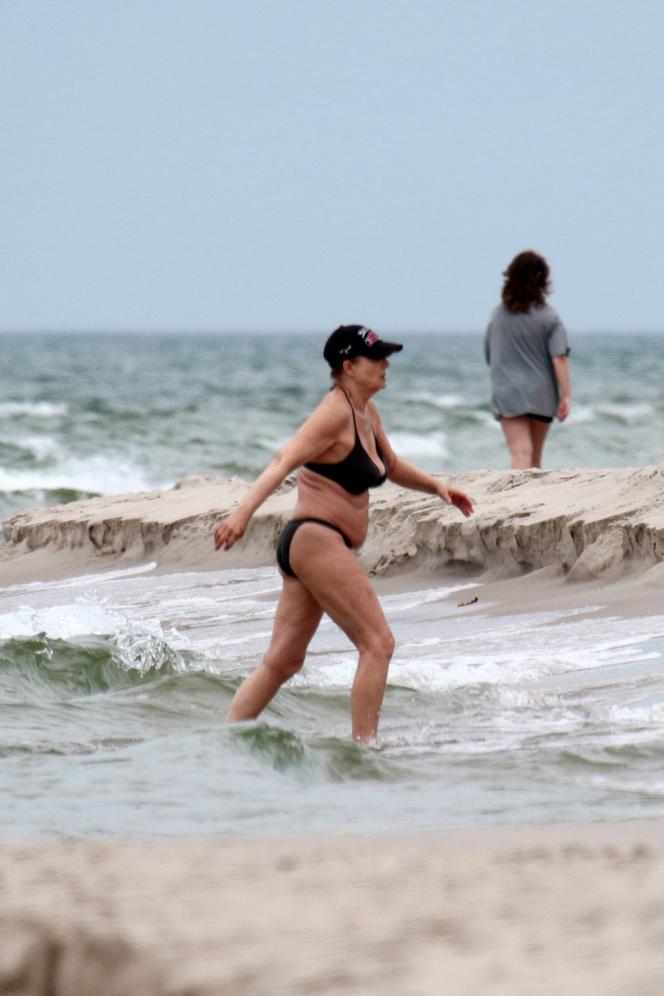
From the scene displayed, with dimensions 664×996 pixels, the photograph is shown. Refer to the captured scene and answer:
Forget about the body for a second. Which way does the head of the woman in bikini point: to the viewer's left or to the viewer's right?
to the viewer's right

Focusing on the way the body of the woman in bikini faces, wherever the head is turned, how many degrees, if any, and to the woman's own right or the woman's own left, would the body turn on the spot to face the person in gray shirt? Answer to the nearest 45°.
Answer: approximately 90° to the woman's own left

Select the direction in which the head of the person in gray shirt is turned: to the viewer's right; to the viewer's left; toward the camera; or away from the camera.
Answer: away from the camera

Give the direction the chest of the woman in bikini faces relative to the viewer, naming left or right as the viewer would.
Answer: facing to the right of the viewer
